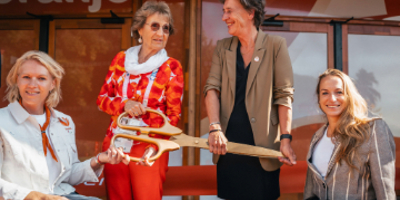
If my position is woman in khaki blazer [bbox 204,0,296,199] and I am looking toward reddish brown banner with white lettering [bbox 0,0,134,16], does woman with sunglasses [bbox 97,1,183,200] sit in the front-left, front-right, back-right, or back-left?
front-left

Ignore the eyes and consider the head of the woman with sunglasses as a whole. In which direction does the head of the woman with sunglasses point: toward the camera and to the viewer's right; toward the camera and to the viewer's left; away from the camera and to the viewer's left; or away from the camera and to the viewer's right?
toward the camera and to the viewer's right

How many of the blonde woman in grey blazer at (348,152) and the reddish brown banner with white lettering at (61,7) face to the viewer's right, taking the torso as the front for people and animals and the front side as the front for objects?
0

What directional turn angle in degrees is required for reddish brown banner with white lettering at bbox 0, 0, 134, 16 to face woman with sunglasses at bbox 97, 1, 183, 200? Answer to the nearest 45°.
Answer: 0° — it already faces them

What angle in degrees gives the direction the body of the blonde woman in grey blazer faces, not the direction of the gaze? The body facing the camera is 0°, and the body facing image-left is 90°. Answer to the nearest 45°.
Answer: approximately 45°

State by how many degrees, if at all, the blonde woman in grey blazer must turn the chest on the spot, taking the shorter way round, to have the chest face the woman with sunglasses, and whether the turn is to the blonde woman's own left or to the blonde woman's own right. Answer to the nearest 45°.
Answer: approximately 45° to the blonde woman's own right

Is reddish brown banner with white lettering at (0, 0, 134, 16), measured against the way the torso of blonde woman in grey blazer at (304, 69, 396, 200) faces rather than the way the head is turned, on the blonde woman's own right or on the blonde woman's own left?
on the blonde woman's own right

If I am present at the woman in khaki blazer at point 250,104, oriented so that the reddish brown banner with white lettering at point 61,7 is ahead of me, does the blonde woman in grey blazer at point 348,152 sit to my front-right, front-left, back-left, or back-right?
back-right

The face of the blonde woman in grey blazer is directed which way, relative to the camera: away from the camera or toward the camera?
toward the camera

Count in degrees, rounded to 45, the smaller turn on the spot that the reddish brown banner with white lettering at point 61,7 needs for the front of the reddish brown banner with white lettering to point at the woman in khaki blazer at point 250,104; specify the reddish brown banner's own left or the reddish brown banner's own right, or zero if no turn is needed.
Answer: approximately 45° to the reddish brown banner's own left

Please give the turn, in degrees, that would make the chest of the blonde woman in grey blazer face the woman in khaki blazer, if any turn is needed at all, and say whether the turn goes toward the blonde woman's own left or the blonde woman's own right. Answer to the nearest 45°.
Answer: approximately 45° to the blonde woman's own right

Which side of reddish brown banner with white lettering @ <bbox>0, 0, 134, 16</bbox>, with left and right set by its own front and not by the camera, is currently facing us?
front
